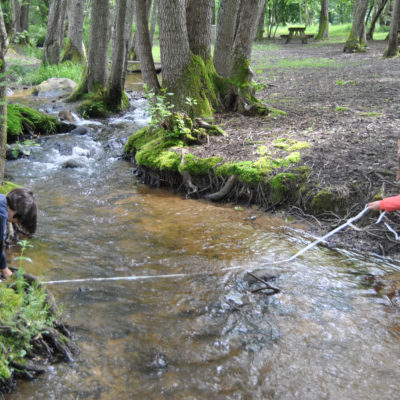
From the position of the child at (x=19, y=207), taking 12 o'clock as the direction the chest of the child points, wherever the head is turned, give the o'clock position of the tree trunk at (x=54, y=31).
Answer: The tree trunk is roughly at 9 o'clock from the child.

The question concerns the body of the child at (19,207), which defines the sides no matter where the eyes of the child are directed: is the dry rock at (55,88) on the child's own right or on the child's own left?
on the child's own left

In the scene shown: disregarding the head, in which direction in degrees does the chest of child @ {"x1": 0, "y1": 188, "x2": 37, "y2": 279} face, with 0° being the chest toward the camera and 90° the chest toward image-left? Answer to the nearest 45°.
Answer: approximately 270°

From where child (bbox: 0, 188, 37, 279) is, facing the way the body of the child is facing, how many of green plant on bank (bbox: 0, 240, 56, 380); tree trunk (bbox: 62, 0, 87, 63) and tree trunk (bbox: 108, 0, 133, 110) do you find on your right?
1

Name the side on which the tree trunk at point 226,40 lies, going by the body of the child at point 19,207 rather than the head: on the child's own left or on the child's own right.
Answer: on the child's own left

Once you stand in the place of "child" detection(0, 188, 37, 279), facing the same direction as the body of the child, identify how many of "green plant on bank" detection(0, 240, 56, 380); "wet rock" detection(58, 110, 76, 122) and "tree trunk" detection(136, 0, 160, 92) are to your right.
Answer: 1

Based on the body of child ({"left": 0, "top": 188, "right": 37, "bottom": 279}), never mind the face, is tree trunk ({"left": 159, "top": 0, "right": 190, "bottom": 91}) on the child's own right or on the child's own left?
on the child's own left

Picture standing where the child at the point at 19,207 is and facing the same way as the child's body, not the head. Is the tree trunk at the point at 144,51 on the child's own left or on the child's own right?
on the child's own left

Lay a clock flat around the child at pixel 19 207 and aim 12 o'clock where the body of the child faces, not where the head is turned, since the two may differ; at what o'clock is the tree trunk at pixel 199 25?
The tree trunk is roughly at 10 o'clock from the child.

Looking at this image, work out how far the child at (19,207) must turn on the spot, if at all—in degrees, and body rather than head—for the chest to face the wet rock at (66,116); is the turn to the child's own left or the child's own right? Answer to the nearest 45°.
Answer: approximately 90° to the child's own left

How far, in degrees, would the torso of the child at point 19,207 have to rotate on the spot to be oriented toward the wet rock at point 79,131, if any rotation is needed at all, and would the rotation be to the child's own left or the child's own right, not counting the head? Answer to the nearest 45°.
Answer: approximately 90° to the child's own left

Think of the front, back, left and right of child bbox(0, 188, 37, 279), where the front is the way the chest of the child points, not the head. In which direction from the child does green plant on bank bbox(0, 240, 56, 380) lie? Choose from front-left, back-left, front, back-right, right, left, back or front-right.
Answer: right

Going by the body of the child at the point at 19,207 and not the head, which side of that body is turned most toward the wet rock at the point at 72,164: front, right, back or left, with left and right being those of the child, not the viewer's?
left

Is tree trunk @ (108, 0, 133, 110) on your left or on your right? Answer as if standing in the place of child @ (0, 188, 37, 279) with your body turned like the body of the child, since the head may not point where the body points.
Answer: on your left

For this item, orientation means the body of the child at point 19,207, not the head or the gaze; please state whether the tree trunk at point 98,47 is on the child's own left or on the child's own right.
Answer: on the child's own left

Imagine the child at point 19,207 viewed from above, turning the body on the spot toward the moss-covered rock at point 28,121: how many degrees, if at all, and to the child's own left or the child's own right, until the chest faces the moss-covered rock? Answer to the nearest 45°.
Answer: approximately 90° to the child's own left
